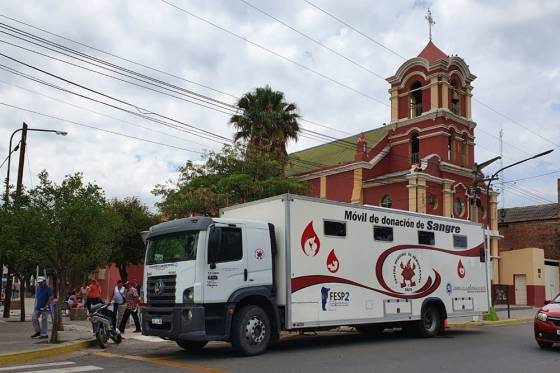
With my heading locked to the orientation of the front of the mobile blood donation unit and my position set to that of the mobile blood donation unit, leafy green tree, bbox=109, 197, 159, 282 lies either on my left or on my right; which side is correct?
on my right

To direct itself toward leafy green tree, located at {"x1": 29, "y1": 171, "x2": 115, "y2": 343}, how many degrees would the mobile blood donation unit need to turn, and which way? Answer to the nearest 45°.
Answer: approximately 45° to its right

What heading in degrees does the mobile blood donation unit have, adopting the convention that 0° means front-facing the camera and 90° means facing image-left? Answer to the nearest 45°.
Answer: approximately 45°

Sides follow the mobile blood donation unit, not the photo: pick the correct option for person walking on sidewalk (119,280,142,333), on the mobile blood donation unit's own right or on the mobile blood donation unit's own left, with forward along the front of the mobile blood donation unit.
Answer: on the mobile blood donation unit's own right

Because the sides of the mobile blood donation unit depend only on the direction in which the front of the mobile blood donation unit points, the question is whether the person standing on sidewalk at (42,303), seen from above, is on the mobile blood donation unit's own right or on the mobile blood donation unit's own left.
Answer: on the mobile blood donation unit's own right

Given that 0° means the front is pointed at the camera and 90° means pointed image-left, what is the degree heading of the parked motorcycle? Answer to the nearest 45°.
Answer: approximately 45°
